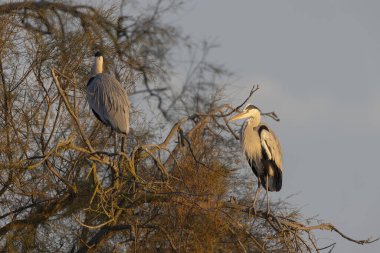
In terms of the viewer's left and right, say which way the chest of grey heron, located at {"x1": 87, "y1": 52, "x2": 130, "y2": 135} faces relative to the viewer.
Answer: facing away from the viewer and to the left of the viewer

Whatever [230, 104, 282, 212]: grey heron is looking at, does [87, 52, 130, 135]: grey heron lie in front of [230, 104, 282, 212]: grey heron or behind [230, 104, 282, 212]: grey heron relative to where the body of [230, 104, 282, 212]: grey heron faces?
in front

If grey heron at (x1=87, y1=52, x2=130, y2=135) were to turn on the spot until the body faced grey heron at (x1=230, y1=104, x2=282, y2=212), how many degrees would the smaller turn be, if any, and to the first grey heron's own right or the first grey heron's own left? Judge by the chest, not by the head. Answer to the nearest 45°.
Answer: approximately 135° to the first grey heron's own right

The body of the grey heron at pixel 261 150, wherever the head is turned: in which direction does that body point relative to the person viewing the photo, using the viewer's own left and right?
facing the viewer and to the left of the viewer

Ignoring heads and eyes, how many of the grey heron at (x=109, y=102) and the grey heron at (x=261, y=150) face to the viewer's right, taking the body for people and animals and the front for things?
0
